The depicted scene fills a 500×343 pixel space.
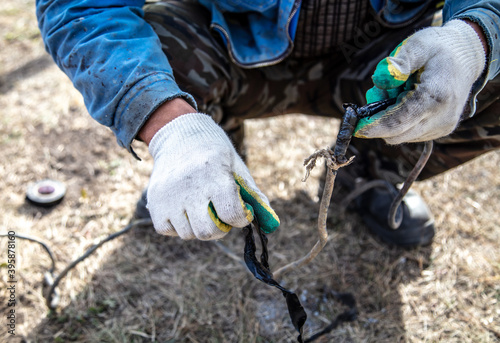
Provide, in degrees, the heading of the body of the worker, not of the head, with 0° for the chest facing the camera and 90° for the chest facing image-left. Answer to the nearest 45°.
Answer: approximately 0°
